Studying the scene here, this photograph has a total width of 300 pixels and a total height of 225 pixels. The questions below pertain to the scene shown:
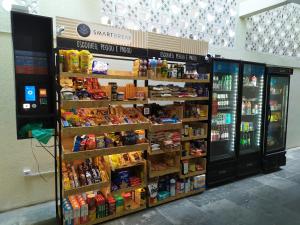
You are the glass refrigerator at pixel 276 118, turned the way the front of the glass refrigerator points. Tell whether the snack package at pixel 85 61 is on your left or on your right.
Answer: on your right

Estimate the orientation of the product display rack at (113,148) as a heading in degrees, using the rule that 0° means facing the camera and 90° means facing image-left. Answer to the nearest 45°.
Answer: approximately 315°

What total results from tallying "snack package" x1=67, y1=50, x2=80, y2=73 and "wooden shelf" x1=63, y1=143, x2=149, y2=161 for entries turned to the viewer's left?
0

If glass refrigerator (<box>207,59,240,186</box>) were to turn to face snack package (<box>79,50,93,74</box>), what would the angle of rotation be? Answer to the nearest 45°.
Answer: approximately 90° to its right

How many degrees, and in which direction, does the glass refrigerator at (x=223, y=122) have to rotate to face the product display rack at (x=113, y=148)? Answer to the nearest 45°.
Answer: approximately 90° to its right

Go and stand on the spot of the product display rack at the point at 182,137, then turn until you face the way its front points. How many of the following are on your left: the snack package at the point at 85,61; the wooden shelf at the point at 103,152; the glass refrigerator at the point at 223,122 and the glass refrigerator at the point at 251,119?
2

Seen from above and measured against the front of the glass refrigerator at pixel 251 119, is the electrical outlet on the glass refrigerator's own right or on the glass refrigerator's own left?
on the glass refrigerator's own right

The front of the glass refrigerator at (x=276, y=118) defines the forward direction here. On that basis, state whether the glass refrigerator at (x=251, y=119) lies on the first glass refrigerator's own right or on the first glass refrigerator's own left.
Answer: on the first glass refrigerator's own right
